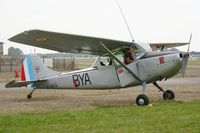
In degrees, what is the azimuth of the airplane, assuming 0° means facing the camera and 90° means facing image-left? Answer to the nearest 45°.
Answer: approximately 315°
